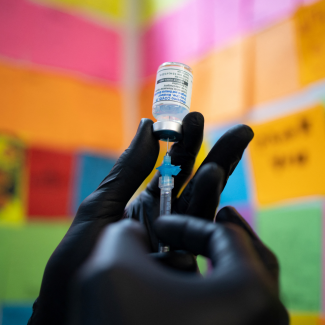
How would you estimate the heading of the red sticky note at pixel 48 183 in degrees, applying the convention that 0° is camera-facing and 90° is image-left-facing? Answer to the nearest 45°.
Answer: approximately 315°

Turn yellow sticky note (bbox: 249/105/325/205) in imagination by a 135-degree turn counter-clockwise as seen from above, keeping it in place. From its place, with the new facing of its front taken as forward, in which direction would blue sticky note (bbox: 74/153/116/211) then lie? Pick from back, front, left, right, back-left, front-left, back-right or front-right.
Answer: back

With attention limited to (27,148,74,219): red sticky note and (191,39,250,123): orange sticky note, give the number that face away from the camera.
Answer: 0

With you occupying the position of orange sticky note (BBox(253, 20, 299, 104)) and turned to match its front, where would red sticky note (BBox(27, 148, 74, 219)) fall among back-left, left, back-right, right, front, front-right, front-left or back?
front-right

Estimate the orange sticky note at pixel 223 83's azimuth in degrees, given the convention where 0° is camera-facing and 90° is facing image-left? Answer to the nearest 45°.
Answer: approximately 45°

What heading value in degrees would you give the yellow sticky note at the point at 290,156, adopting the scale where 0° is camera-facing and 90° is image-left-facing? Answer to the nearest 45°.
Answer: approximately 45°

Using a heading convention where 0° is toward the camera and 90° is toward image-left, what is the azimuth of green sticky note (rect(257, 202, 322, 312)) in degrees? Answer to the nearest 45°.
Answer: approximately 45°

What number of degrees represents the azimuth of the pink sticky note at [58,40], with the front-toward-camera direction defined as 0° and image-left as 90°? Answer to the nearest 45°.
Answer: approximately 315°
